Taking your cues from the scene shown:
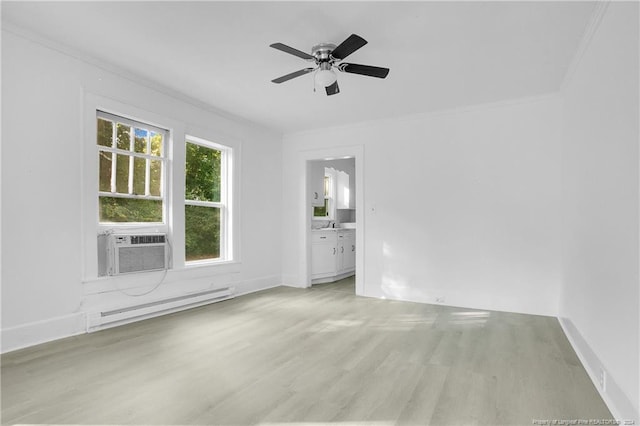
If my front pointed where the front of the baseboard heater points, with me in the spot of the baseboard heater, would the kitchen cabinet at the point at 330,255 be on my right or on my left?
on my left

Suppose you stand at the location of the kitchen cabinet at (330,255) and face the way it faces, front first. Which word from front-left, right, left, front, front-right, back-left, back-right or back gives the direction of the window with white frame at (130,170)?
right

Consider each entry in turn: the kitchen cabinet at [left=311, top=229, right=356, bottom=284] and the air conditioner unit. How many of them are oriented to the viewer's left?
0

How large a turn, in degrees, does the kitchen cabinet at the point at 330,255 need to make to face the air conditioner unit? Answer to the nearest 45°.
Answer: approximately 90° to its right

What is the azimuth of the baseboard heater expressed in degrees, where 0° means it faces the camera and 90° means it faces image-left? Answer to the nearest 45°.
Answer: approximately 315°

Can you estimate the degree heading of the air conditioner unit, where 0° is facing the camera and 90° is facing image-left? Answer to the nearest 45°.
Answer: approximately 315°

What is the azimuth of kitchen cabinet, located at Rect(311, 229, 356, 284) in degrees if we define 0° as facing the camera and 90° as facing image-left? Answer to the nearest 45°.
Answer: approximately 315°

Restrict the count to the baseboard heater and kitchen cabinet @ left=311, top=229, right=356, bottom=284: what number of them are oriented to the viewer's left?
0
